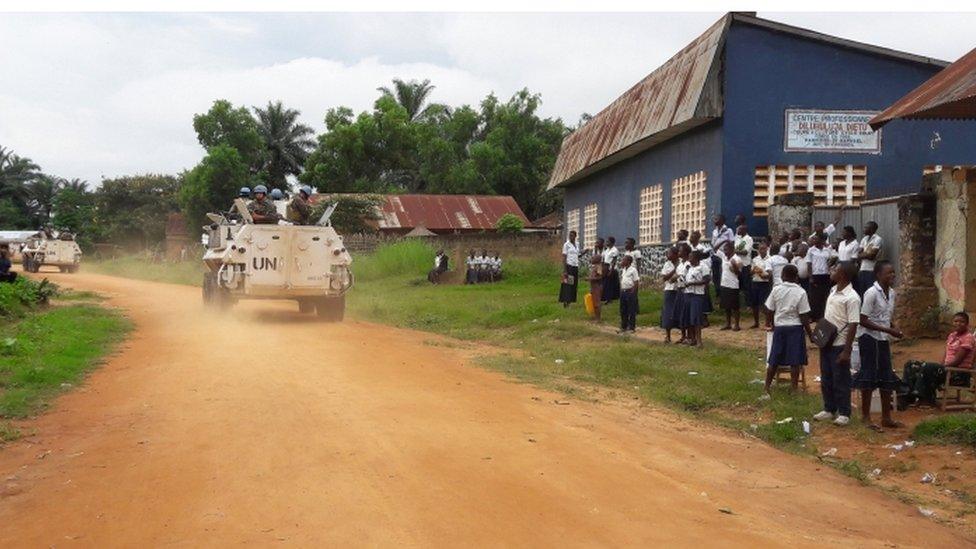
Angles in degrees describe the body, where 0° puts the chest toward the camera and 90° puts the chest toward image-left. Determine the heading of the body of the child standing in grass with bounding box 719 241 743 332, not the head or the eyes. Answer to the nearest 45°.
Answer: approximately 45°

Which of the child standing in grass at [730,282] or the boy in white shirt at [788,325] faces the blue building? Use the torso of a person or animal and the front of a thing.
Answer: the boy in white shirt

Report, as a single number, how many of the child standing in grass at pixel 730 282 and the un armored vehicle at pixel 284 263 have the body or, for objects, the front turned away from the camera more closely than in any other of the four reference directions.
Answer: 1

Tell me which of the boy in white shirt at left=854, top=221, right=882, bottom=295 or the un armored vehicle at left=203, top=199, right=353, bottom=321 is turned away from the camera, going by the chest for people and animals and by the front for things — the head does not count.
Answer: the un armored vehicle

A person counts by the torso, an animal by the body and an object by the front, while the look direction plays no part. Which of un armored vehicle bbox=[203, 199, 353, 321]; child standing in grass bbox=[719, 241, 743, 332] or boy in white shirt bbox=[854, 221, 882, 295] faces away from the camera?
the un armored vehicle

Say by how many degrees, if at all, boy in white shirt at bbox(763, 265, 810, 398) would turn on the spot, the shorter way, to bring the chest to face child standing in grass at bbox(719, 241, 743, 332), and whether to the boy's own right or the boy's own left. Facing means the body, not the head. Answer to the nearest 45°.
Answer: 0° — they already face them

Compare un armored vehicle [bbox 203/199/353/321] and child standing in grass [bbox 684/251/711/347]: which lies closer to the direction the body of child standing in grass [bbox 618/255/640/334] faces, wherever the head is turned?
the un armored vehicle

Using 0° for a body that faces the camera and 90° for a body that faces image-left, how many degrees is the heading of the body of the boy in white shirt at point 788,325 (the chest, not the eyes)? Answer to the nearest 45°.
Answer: approximately 180°

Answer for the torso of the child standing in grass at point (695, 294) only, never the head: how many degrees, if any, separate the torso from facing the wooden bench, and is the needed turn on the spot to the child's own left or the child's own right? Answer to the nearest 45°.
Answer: approximately 90° to the child's own left

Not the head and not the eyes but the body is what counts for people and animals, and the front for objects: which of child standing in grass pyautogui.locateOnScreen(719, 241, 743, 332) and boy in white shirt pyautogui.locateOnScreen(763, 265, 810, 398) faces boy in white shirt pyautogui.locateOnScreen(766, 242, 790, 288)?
boy in white shirt pyautogui.locateOnScreen(763, 265, 810, 398)

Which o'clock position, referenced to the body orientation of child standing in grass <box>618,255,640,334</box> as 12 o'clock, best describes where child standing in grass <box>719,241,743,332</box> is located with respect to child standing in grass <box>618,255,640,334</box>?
child standing in grass <box>719,241,743,332</box> is roughly at 8 o'clock from child standing in grass <box>618,255,640,334</box>.
